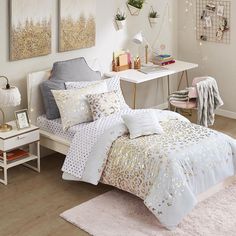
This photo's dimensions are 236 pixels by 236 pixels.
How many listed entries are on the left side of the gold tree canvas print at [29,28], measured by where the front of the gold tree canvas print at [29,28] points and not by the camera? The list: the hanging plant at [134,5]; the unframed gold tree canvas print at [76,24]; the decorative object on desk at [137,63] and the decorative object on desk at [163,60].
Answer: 4

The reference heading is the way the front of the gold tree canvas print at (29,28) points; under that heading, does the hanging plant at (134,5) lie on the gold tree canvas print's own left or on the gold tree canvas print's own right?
on the gold tree canvas print's own left

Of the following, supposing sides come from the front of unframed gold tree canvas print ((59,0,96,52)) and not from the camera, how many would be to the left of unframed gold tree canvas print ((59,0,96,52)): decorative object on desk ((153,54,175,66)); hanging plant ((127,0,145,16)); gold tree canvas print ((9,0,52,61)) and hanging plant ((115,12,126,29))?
3

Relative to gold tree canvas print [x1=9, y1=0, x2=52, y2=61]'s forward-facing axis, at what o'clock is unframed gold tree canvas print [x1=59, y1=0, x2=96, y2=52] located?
unframed gold tree canvas print [x1=59, y1=0, x2=96, y2=52] is roughly at 9 o'clock from gold tree canvas print [x1=9, y1=0, x2=52, y2=61].

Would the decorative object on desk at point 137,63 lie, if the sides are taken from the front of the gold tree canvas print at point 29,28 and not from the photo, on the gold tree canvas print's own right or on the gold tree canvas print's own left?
on the gold tree canvas print's own left

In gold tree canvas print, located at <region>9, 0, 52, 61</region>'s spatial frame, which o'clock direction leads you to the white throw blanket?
The white throw blanket is roughly at 10 o'clock from the gold tree canvas print.

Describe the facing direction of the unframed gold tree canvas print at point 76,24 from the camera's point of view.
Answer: facing the viewer and to the right of the viewer

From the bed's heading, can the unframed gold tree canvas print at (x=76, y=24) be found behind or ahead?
behind

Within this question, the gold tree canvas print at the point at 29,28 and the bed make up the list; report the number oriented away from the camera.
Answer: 0

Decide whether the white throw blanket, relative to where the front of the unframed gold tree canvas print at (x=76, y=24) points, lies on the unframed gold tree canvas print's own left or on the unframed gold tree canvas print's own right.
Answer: on the unframed gold tree canvas print's own left

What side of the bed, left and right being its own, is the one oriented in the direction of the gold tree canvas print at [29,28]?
back

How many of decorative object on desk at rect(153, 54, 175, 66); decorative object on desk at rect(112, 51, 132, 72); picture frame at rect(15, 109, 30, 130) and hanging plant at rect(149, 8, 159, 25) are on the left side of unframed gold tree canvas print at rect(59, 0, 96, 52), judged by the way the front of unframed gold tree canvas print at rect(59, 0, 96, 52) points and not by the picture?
3

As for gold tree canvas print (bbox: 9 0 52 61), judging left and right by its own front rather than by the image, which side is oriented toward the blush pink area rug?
front
